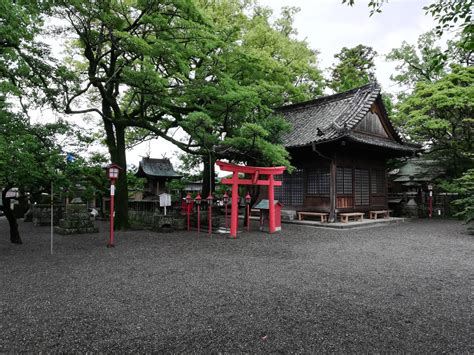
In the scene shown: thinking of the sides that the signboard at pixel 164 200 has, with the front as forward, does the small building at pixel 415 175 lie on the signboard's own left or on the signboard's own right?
on the signboard's own left

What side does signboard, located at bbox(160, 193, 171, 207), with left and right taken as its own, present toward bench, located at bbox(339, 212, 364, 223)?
left

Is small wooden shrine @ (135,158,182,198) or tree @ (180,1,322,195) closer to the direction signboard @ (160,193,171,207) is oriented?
the tree

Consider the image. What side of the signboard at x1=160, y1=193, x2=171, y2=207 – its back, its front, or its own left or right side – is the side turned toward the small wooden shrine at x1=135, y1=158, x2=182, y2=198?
back

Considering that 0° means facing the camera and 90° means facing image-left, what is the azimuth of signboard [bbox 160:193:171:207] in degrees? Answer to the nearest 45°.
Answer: approximately 0°

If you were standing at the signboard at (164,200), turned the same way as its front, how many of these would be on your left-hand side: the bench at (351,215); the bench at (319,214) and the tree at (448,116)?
3
